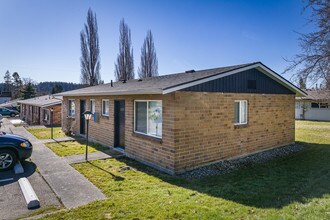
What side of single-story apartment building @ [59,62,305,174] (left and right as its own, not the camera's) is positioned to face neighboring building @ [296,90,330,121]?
back

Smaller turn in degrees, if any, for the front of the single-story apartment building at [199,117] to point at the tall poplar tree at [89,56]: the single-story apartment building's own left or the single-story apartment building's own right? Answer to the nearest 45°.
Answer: approximately 90° to the single-story apartment building's own right

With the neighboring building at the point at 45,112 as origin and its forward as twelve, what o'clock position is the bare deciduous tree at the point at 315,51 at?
The bare deciduous tree is roughly at 10 o'clock from the neighboring building.

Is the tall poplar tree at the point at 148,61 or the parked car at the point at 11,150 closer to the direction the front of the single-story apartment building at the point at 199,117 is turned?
the parked car

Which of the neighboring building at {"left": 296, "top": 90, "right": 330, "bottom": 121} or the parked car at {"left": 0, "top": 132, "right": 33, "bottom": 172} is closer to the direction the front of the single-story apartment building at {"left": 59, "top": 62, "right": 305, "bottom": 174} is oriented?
the parked car

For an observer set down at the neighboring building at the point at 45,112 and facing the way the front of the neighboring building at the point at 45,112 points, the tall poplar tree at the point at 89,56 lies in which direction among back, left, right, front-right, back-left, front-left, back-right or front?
back

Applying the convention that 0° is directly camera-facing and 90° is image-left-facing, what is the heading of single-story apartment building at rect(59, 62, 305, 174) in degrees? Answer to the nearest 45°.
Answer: approximately 45°

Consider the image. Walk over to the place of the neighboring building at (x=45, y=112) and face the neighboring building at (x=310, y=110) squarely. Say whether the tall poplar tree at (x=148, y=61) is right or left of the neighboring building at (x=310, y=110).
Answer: left

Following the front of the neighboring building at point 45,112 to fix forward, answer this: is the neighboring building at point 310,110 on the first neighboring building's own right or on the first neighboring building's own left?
on the first neighboring building's own left

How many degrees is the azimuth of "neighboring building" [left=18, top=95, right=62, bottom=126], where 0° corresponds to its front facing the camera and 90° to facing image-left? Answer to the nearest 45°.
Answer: approximately 45°

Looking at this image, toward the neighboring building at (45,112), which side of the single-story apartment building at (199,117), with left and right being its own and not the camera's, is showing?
right
